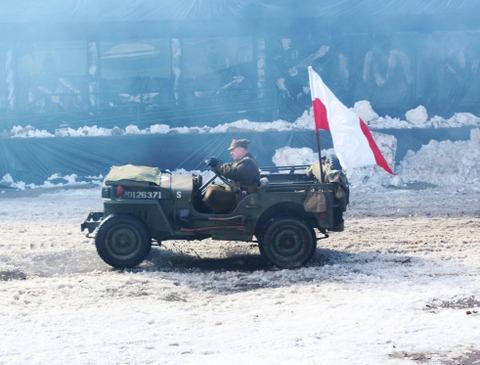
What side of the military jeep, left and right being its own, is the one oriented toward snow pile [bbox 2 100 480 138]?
right

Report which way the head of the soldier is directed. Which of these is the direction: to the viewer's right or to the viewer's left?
to the viewer's left

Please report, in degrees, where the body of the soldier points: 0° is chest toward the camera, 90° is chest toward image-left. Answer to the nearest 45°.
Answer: approximately 90°

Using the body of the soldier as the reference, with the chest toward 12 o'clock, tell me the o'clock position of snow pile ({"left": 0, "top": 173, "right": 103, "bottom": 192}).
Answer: The snow pile is roughly at 2 o'clock from the soldier.

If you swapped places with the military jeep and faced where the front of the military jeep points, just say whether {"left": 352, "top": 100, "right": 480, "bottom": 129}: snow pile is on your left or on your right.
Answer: on your right

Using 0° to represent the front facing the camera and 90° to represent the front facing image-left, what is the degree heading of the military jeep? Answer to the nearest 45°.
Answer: approximately 90°

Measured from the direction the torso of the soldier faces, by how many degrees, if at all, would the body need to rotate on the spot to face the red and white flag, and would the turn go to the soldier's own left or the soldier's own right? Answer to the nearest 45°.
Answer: approximately 180°
